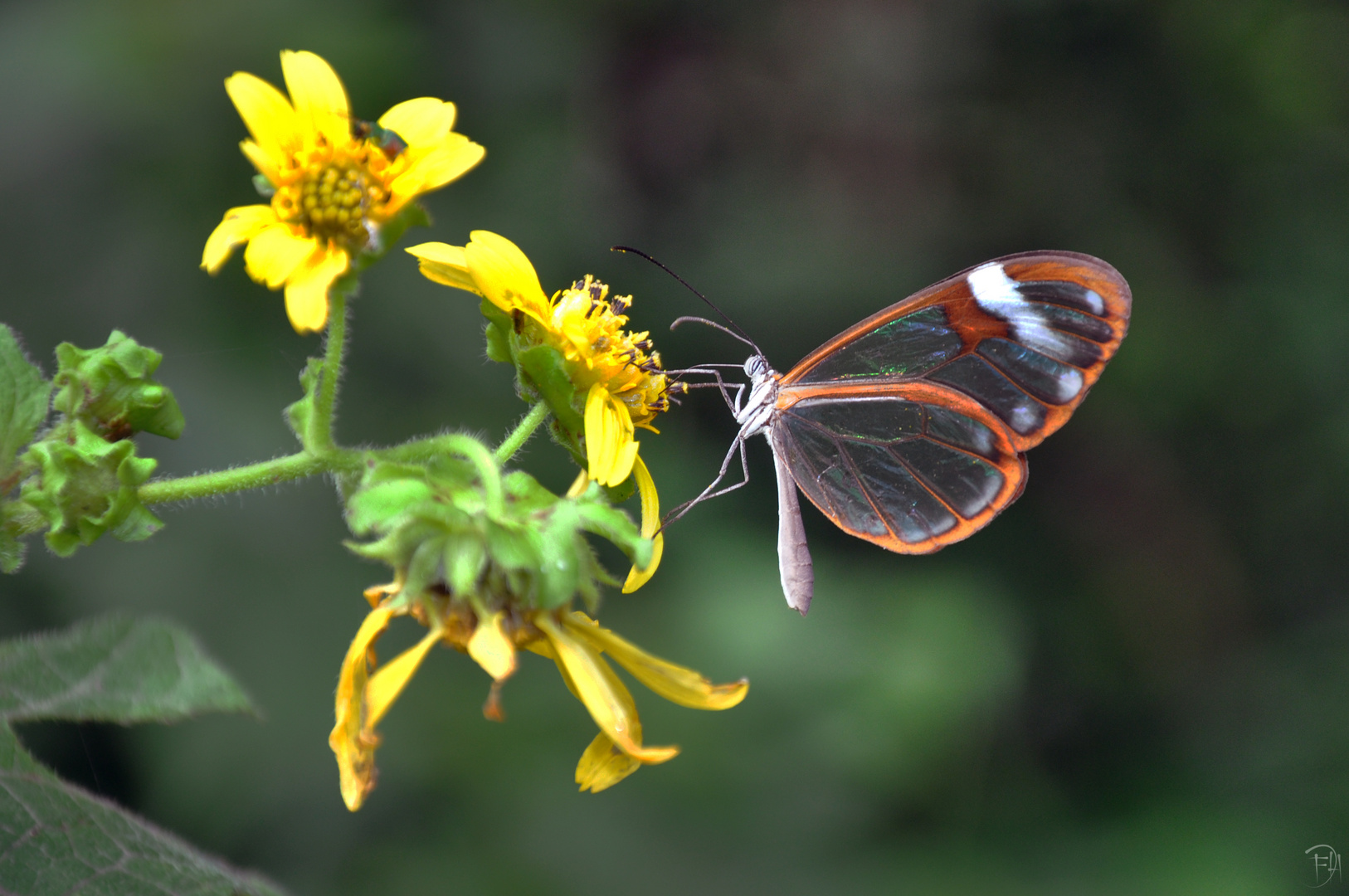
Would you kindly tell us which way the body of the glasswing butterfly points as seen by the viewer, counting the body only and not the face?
to the viewer's left

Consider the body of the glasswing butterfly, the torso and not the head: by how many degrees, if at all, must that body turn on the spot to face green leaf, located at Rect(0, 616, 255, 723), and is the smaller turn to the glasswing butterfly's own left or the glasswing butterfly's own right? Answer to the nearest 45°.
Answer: approximately 45° to the glasswing butterfly's own left

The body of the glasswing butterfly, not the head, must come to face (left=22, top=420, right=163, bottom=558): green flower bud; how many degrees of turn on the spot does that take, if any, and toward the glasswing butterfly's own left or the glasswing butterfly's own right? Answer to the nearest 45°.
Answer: approximately 45° to the glasswing butterfly's own left

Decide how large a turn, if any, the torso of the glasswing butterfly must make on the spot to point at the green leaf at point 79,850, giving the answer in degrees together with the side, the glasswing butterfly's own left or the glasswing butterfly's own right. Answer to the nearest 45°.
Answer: approximately 45° to the glasswing butterfly's own left

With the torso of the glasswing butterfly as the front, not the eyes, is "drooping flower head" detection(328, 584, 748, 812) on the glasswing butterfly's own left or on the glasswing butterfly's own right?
on the glasswing butterfly's own left

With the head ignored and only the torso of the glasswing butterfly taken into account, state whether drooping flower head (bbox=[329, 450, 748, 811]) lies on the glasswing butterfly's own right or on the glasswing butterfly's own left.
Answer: on the glasswing butterfly's own left
